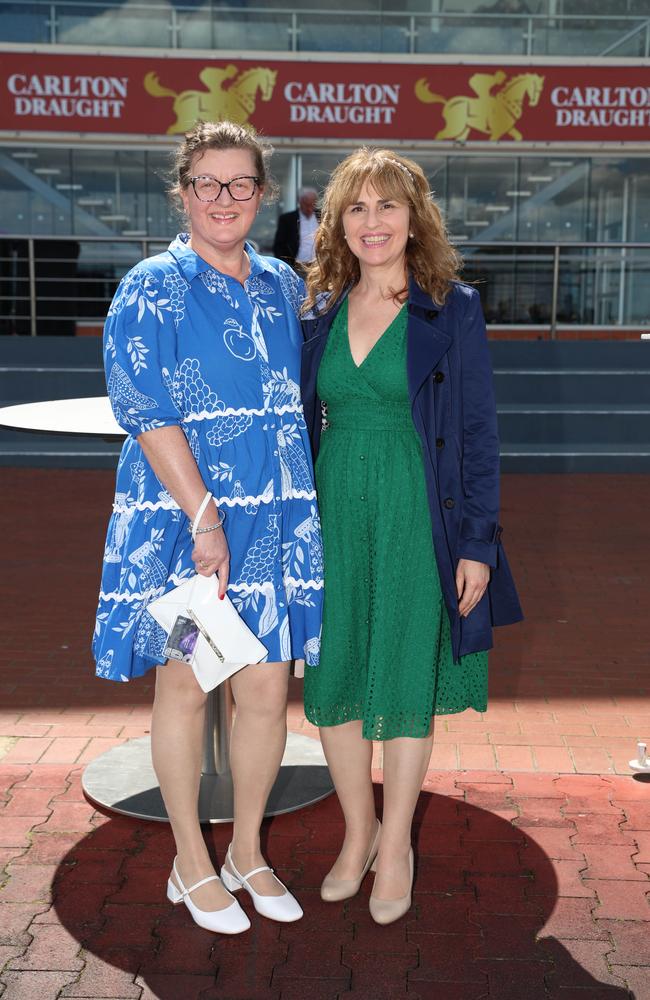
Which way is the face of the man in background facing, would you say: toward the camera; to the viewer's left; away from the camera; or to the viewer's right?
toward the camera

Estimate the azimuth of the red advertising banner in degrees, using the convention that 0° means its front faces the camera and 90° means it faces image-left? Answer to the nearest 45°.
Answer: approximately 0°

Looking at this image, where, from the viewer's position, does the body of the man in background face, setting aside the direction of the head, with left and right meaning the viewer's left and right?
facing the viewer and to the right of the viewer

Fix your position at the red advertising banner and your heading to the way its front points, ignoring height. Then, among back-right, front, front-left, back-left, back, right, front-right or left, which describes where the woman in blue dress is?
front

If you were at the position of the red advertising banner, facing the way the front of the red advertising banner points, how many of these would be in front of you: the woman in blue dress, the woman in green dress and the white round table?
3

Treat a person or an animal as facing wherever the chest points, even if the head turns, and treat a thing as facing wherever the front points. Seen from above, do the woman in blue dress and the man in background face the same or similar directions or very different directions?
same or similar directions

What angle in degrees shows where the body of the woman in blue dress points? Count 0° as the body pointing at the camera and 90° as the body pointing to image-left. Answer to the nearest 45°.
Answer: approximately 315°

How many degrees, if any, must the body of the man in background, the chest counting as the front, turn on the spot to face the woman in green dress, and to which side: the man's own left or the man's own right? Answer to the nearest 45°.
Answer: approximately 45° to the man's own right

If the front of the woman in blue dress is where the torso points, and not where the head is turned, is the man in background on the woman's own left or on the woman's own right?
on the woman's own left

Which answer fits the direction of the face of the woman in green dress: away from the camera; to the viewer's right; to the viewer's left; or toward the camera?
toward the camera

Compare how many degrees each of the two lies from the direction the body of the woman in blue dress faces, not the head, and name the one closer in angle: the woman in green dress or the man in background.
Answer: the woman in green dress

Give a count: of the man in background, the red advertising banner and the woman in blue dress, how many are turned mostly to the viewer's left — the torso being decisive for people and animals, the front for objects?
0

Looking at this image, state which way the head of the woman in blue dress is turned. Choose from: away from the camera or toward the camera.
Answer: toward the camera

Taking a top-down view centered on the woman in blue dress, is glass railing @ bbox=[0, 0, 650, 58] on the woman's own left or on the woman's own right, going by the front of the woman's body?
on the woman's own left
